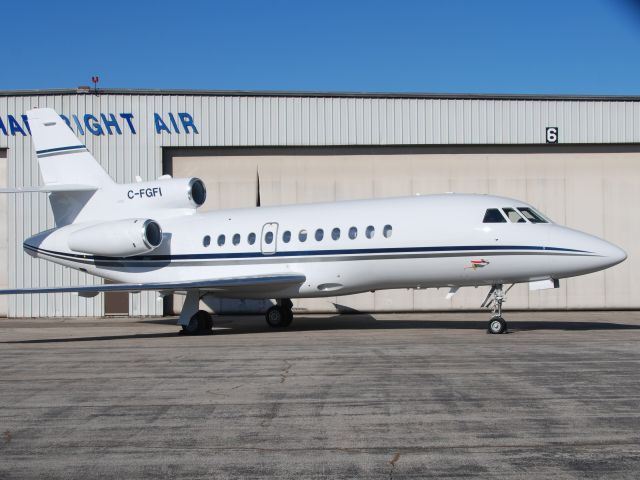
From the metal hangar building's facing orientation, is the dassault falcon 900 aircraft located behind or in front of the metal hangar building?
in front

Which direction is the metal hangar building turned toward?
toward the camera
